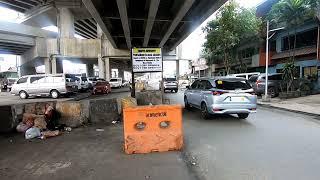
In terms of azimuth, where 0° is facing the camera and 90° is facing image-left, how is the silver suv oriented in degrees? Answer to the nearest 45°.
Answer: approximately 135°

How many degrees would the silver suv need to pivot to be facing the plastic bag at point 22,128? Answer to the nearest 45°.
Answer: approximately 90° to its left

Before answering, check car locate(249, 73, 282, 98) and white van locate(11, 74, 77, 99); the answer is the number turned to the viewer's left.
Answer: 1

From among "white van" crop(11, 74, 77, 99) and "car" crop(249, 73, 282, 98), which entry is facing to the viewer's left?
the white van

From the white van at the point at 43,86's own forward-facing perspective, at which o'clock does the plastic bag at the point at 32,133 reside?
The plastic bag is roughly at 9 o'clock from the white van.

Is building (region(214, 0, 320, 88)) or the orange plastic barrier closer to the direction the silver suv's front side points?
the building

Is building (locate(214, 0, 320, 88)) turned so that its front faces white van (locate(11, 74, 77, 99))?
yes

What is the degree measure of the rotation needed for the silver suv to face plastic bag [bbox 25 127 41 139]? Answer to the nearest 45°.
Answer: approximately 90° to its left

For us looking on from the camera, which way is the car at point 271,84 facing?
facing away from the viewer and to the right of the viewer

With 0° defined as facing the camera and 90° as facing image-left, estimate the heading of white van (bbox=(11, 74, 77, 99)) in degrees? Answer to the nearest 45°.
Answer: approximately 90°

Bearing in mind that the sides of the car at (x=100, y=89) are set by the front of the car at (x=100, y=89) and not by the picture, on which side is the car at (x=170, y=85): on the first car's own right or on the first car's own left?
on the first car's own left
